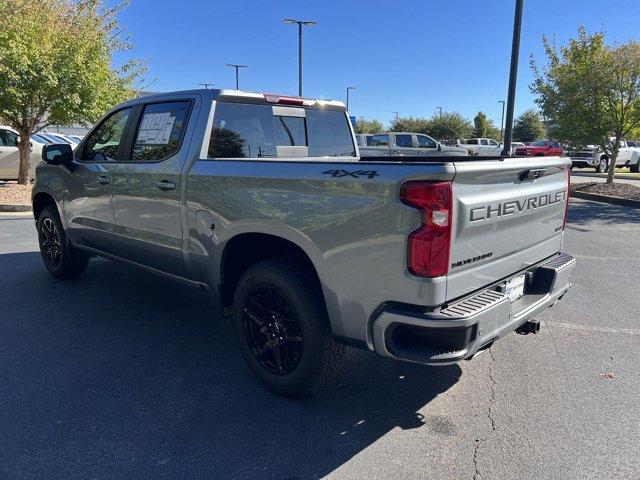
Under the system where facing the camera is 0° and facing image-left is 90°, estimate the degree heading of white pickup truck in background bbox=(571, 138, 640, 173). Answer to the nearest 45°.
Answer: approximately 45°

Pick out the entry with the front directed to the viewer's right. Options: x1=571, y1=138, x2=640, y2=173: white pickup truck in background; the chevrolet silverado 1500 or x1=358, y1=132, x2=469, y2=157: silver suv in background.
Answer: x1=358, y1=132, x2=469, y2=157: silver suv in background

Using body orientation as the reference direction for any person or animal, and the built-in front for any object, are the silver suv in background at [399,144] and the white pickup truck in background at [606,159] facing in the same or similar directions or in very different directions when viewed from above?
very different directions

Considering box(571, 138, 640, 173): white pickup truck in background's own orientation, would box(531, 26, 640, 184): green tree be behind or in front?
in front

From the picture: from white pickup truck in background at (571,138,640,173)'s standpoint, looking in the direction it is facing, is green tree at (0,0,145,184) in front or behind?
in front

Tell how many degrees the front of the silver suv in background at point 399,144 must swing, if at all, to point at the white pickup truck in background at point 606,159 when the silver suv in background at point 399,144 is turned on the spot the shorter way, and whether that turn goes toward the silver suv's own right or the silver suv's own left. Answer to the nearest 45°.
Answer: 0° — it already faces it

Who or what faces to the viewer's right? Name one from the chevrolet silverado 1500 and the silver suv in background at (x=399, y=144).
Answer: the silver suv in background

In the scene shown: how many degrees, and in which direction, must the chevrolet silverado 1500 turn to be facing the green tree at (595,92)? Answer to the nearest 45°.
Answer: approximately 90° to its right

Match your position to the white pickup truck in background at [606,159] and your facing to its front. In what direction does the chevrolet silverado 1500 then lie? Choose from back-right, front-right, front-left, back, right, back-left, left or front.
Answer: front-left

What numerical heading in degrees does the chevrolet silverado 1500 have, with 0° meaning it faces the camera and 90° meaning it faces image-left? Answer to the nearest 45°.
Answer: approximately 135°

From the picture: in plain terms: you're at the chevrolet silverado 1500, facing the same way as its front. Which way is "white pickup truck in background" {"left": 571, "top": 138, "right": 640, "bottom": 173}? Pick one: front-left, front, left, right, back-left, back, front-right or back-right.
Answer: right

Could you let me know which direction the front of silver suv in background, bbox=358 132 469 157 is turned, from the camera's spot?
facing to the right of the viewer

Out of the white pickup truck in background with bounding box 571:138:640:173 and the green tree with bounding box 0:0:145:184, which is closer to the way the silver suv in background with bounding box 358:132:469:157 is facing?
the white pickup truck in background
